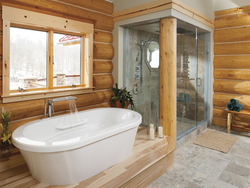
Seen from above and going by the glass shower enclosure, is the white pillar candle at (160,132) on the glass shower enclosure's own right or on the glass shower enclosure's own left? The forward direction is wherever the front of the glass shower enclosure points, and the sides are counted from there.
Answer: on the glass shower enclosure's own right

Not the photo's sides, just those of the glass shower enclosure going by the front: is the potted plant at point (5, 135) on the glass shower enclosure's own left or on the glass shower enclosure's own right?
on the glass shower enclosure's own right

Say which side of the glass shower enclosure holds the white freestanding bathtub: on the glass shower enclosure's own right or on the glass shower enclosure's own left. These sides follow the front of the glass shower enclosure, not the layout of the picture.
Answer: on the glass shower enclosure's own right

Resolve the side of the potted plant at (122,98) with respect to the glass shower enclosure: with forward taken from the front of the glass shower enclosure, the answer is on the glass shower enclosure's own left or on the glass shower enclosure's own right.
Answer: on the glass shower enclosure's own right
